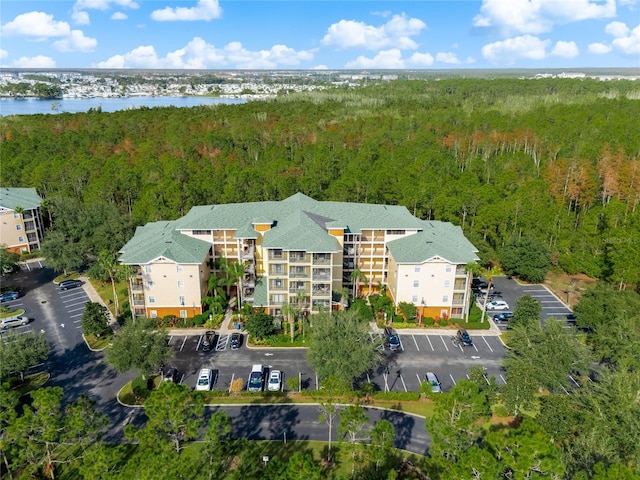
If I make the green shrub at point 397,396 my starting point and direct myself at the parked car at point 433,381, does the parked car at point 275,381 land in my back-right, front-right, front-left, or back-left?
back-left

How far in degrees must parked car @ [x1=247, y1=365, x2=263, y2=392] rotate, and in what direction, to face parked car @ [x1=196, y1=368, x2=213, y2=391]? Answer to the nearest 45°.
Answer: approximately 90° to its right

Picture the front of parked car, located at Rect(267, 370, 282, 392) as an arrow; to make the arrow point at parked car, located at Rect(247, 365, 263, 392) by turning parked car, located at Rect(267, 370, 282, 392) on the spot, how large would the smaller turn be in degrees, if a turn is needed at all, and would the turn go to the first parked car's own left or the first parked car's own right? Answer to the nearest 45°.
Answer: approximately 90° to the first parked car's own right

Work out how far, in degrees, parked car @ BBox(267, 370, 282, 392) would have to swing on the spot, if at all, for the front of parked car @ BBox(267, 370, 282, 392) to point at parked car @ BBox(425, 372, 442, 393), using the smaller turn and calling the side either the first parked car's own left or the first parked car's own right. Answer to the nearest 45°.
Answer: approximately 90° to the first parked car's own left

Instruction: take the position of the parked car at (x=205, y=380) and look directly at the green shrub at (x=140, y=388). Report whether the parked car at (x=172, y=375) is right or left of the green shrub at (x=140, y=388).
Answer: right

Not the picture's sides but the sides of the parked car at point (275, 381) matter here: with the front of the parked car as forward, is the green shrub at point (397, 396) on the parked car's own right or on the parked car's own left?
on the parked car's own left

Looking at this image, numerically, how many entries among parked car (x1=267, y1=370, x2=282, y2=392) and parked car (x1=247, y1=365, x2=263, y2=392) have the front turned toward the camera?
2

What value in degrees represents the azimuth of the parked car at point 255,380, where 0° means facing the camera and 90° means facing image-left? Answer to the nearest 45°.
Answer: approximately 0°

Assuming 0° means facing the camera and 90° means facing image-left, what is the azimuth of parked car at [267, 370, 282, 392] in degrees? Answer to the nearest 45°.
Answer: approximately 0°

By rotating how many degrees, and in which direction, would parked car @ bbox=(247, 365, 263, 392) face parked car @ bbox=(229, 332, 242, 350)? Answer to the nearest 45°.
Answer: approximately 180°
